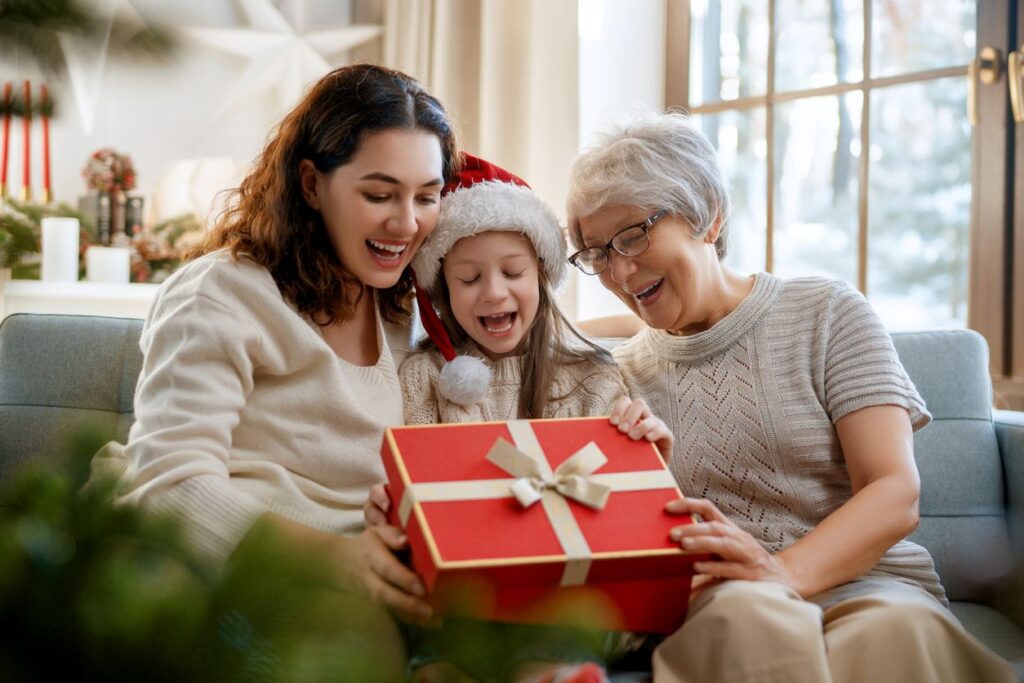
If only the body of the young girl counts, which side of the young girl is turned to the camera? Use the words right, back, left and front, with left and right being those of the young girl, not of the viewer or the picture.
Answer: front

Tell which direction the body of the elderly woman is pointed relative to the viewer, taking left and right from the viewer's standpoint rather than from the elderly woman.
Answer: facing the viewer and to the left of the viewer

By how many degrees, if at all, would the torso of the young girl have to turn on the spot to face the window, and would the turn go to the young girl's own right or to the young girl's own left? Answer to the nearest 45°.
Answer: approximately 135° to the young girl's own left

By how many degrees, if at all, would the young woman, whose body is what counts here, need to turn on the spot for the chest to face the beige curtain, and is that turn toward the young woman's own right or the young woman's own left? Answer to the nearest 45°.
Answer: approximately 135° to the young woman's own left

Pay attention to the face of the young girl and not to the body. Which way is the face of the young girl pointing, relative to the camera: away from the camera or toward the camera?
toward the camera

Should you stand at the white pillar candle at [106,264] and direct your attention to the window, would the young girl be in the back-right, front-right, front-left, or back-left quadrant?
front-right

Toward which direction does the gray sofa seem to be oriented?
toward the camera

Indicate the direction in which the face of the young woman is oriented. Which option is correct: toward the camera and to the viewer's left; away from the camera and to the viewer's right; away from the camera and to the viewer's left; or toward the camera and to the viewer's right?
toward the camera and to the viewer's right

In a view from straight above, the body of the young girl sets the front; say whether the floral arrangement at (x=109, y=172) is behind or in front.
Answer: behind

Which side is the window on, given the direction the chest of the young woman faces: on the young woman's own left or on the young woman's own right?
on the young woman's own left

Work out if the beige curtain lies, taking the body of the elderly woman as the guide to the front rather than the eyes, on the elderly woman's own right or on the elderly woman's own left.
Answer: on the elderly woman's own right

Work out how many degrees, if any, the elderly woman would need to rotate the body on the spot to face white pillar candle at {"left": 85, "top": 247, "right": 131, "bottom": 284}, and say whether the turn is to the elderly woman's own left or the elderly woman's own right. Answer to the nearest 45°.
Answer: approximately 90° to the elderly woman's own right

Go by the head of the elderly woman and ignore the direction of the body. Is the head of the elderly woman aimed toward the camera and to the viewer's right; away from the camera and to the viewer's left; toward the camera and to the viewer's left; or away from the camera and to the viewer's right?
toward the camera and to the viewer's left

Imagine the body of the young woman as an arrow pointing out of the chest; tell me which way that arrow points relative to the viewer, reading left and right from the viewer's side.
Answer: facing the viewer and to the right of the viewer

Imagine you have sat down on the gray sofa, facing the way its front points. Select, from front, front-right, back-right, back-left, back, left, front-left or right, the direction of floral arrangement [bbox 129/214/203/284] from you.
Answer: back-right
